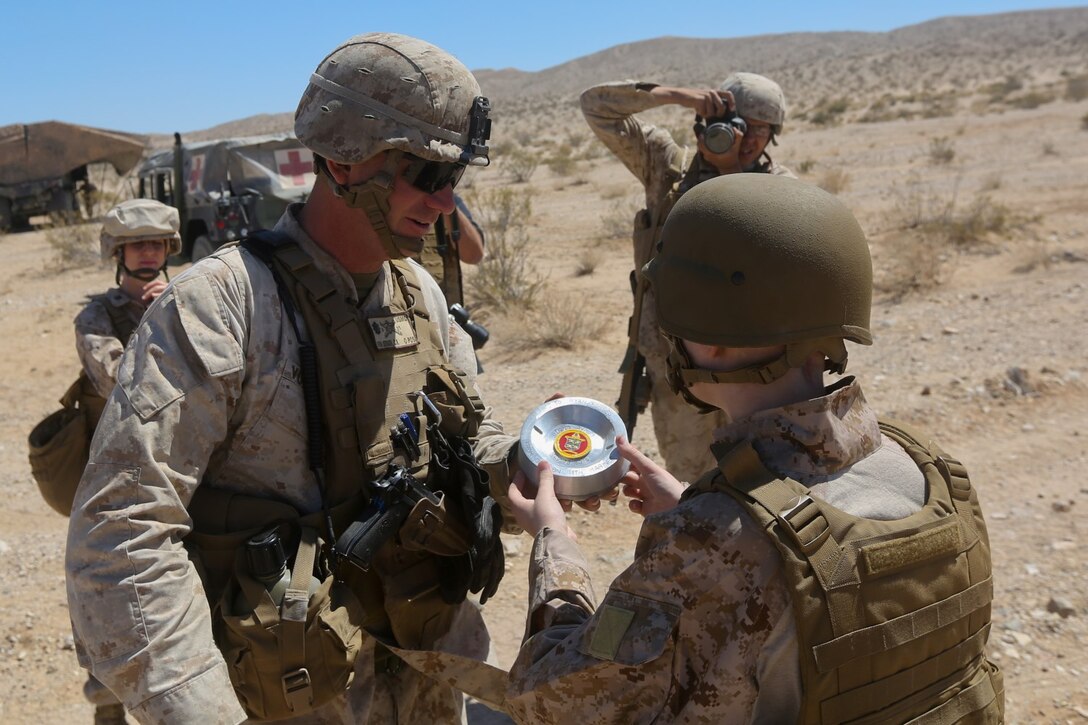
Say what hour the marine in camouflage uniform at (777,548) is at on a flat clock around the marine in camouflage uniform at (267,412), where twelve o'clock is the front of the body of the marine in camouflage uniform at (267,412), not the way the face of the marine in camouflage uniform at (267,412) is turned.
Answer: the marine in camouflage uniform at (777,548) is roughly at 12 o'clock from the marine in camouflage uniform at (267,412).

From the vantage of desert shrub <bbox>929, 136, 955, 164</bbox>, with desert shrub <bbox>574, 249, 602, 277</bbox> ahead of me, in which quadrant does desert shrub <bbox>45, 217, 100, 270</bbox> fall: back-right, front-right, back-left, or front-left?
front-right

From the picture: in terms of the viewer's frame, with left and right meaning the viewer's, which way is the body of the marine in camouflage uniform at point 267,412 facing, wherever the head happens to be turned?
facing the viewer and to the right of the viewer

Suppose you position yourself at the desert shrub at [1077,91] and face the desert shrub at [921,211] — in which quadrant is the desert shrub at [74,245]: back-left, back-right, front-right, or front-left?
front-right

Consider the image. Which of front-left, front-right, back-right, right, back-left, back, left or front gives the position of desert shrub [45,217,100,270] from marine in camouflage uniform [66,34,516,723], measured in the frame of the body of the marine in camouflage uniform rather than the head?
back-left

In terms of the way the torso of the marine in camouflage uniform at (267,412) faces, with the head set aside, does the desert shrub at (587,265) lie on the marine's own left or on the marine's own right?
on the marine's own left

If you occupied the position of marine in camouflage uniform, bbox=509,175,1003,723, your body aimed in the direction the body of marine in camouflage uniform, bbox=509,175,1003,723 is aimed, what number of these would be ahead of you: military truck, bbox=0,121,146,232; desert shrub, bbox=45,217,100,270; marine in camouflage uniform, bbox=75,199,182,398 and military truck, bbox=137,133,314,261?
4

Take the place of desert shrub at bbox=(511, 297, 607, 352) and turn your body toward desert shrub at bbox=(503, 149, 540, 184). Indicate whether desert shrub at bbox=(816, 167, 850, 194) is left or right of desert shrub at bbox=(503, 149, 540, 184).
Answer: right

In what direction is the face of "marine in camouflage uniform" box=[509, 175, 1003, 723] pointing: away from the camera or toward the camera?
away from the camera

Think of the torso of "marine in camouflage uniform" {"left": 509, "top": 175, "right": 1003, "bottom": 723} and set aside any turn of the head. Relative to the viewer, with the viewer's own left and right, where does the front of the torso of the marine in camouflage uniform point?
facing away from the viewer and to the left of the viewer

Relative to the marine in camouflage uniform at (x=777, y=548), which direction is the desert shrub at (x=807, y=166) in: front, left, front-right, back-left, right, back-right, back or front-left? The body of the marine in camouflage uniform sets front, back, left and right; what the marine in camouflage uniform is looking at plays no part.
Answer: front-right

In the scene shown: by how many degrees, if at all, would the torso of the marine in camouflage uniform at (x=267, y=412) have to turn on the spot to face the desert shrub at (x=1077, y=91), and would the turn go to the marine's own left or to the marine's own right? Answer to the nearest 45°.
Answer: approximately 90° to the marine's own left

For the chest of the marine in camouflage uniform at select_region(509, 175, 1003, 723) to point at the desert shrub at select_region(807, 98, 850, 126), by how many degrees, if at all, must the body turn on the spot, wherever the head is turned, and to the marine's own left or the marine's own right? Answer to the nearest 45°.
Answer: approximately 45° to the marine's own right

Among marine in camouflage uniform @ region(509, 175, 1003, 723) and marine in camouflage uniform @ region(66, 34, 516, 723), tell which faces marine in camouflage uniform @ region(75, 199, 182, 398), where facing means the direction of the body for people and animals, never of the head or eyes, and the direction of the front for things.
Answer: marine in camouflage uniform @ region(509, 175, 1003, 723)

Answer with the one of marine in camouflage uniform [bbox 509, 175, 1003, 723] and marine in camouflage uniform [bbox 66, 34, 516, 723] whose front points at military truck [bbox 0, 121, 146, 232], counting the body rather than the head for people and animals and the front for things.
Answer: marine in camouflage uniform [bbox 509, 175, 1003, 723]

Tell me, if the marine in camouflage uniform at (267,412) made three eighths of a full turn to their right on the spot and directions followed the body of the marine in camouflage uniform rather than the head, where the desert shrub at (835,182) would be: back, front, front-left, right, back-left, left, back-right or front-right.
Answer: back-right

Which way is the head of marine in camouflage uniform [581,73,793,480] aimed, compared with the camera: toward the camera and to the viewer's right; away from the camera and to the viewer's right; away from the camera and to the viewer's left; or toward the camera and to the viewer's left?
toward the camera and to the viewer's left

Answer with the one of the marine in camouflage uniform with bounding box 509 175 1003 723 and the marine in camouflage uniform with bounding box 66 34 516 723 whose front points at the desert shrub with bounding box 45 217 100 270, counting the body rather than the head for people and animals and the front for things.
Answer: the marine in camouflage uniform with bounding box 509 175 1003 723
